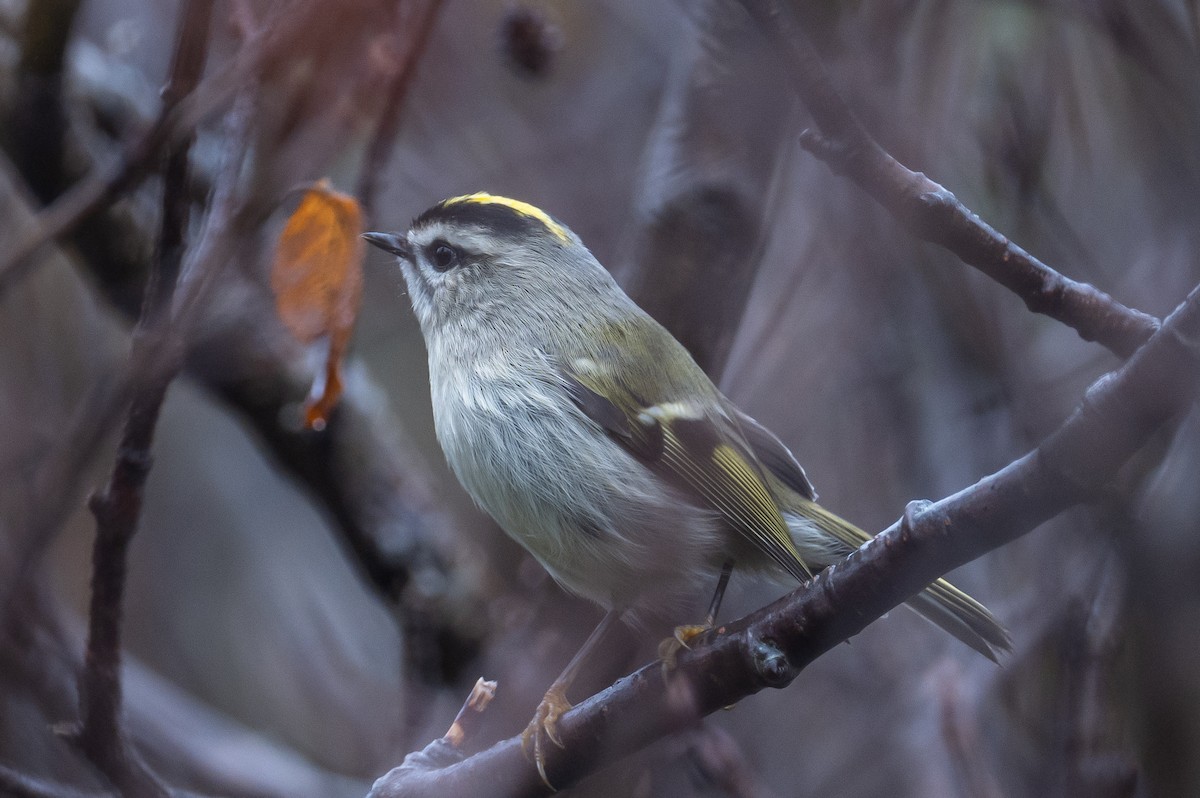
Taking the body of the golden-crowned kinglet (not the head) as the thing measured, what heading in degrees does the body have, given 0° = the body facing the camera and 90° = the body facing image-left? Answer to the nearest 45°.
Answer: approximately 90°

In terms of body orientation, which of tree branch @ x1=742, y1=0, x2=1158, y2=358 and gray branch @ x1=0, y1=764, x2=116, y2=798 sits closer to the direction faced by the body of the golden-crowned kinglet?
the gray branch
